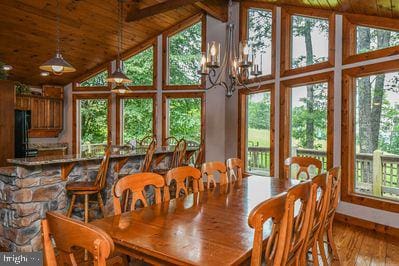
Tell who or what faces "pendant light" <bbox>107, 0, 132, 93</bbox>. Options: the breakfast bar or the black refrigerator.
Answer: the black refrigerator

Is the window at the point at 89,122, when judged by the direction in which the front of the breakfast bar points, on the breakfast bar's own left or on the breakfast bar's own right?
on the breakfast bar's own left

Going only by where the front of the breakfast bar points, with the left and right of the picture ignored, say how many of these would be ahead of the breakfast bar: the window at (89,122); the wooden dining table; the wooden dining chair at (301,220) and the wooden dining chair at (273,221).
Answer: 3

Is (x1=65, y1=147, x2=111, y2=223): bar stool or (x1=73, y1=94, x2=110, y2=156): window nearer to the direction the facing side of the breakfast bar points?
the bar stool

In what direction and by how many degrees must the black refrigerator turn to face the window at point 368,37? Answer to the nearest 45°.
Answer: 0° — it already faces it

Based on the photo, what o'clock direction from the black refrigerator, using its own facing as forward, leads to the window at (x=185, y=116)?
The window is roughly at 11 o'clock from the black refrigerator.

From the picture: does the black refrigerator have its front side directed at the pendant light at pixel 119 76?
yes

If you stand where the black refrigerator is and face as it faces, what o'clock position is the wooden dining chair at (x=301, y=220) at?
The wooden dining chair is roughly at 1 o'clock from the black refrigerator.

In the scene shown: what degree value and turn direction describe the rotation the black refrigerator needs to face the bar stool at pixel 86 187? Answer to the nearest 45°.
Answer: approximately 45° to its right

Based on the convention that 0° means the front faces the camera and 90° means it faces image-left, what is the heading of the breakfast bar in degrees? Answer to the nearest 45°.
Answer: approximately 315°

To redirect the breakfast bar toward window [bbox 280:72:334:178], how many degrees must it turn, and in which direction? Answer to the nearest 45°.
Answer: approximately 45° to its left

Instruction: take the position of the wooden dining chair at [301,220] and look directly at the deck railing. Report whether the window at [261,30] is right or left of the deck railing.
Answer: left
